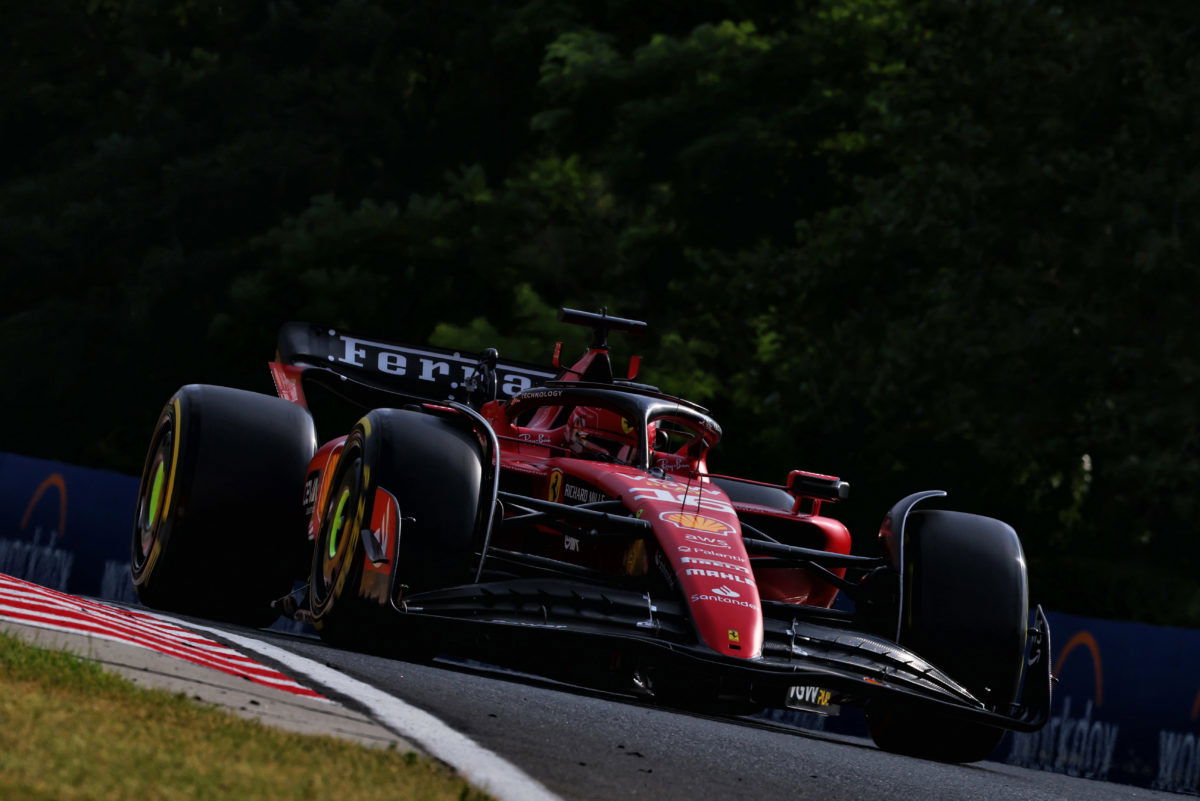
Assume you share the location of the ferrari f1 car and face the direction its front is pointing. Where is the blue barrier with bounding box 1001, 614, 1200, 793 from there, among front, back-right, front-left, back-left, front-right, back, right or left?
back-left

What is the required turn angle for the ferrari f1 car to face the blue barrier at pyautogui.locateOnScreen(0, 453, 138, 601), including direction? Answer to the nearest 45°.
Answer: approximately 135° to its right

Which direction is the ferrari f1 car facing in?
toward the camera
